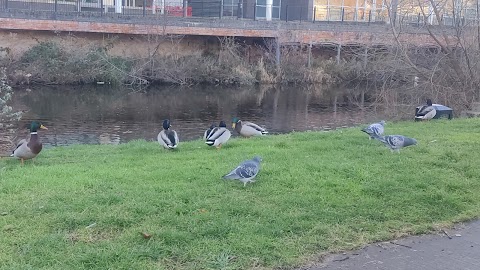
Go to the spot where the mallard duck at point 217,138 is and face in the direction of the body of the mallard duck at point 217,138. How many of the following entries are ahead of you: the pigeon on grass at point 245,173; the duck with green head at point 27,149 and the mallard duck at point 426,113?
1
